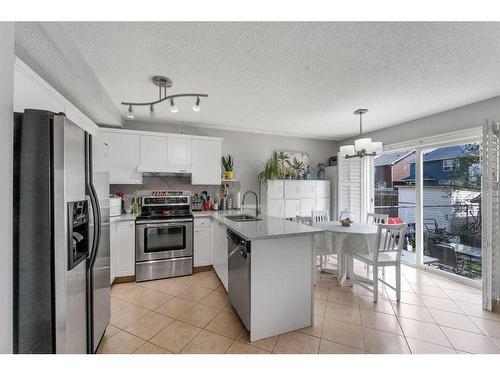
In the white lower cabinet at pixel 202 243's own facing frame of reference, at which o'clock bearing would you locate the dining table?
The dining table is roughly at 10 o'clock from the white lower cabinet.

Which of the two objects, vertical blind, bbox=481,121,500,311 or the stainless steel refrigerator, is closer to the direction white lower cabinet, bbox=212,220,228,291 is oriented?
the stainless steel refrigerator

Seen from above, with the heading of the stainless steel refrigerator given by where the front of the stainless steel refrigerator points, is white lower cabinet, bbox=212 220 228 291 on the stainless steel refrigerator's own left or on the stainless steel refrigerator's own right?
on the stainless steel refrigerator's own left

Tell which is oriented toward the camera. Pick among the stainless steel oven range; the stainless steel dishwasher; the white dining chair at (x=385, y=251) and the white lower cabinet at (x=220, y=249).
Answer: the stainless steel oven range

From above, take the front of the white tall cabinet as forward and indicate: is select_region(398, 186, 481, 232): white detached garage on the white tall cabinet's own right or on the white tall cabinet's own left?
on the white tall cabinet's own left

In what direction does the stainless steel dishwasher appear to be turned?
to the viewer's left

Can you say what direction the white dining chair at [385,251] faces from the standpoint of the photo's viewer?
facing away from the viewer and to the left of the viewer
